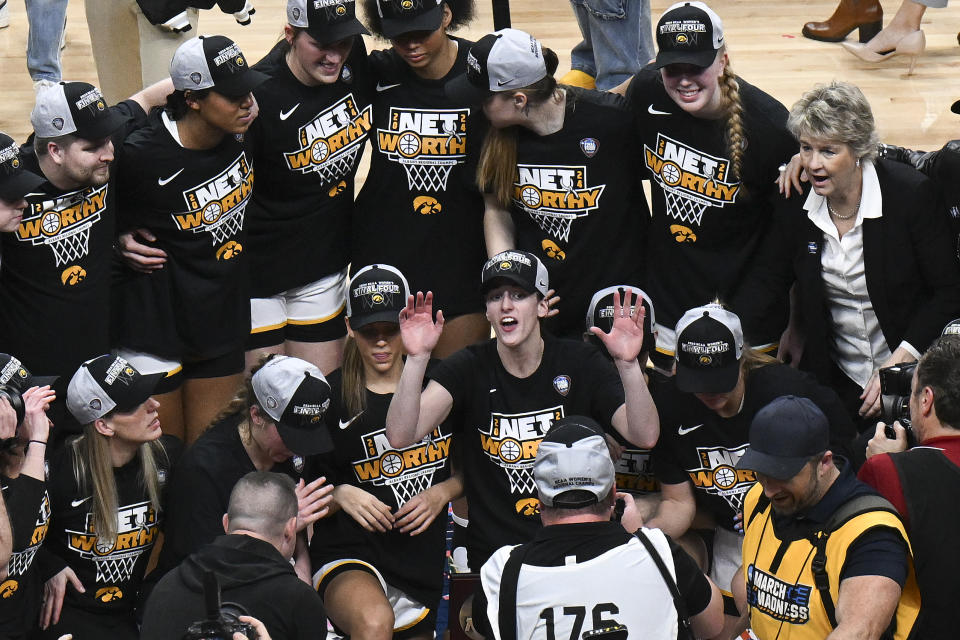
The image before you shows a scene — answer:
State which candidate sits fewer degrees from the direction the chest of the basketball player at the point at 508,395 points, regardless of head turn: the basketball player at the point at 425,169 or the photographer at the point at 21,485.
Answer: the photographer

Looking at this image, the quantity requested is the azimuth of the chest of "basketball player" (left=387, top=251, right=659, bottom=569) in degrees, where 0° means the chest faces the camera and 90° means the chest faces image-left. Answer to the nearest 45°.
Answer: approximately 0°

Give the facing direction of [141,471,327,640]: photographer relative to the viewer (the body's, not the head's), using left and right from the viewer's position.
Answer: facing away from the viewer and to the right of the viewer

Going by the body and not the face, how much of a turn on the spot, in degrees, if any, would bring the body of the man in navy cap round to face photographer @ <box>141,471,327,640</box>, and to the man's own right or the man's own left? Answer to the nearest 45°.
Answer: approximately 45° to the man's own right

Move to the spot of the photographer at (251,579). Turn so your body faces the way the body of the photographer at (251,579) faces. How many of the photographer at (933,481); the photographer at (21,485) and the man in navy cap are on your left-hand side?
1

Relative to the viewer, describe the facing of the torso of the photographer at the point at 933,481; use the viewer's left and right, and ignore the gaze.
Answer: facing away from the viewer and to the left of the viewer

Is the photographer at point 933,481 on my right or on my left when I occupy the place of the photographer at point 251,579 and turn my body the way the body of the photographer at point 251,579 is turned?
on my right

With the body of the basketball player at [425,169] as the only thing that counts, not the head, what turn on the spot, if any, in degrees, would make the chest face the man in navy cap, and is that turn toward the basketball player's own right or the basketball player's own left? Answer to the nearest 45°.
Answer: approximately 45° to the basketball player's own left
